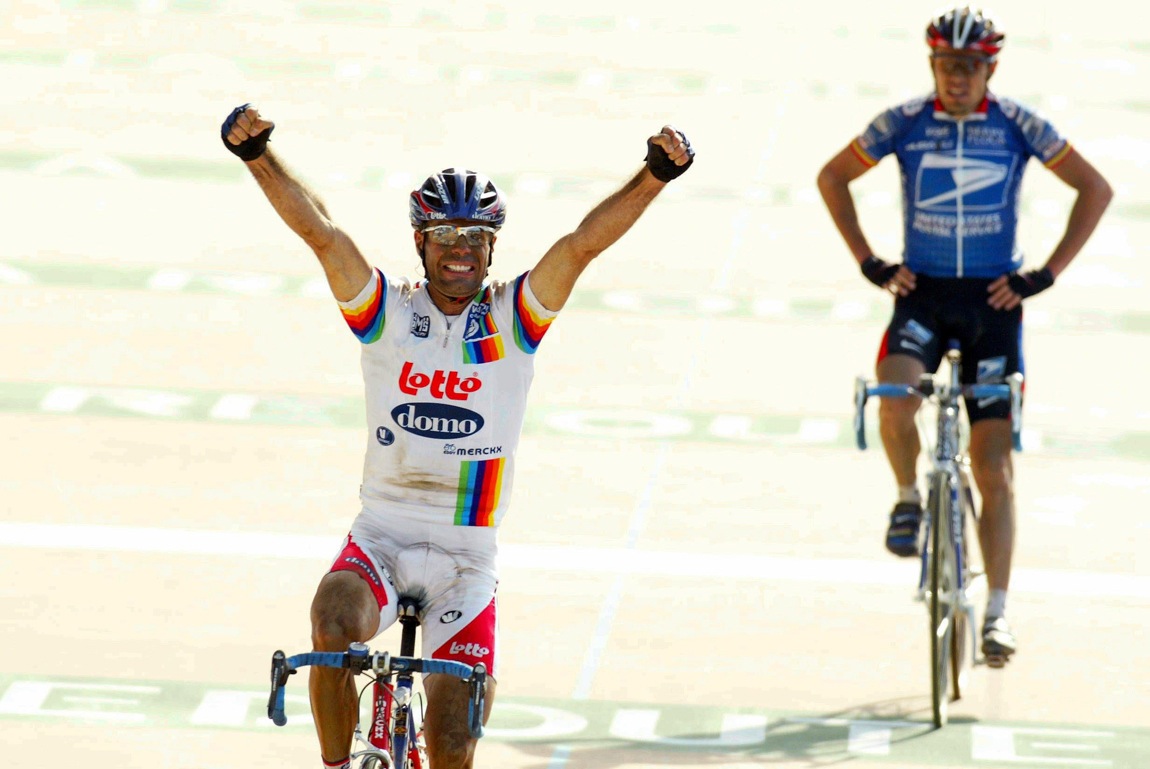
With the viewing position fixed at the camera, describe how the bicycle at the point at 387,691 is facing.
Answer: facing the viewer

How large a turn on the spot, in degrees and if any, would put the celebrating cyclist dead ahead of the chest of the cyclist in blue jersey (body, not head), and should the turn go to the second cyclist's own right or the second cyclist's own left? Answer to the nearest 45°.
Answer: approximately 45° to the second cyclist's own right

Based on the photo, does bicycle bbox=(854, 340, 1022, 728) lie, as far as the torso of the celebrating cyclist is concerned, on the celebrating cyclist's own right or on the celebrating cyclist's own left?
on the celebrating cyclist's own left

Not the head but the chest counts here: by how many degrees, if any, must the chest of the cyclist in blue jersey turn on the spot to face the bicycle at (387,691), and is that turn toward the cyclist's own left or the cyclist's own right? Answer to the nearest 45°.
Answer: approximately 45° to the cyclist's own right

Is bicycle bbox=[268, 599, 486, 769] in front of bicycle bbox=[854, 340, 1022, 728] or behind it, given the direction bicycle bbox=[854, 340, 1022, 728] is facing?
in front

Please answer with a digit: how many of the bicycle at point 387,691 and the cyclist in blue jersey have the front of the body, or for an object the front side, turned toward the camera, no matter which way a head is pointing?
2
